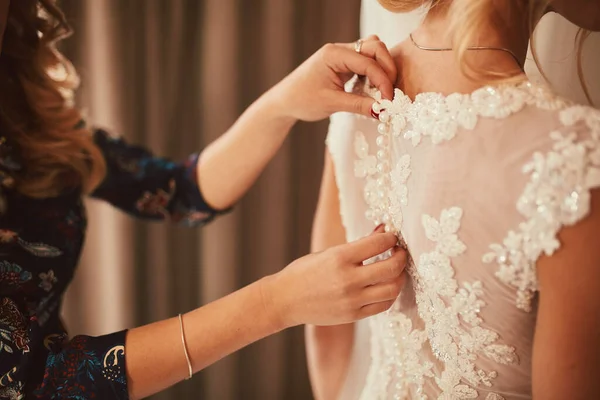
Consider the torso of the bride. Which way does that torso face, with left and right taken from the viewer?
facing away from the viewer and to the right of the viewer

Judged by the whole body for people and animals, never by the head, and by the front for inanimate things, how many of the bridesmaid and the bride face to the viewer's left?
0

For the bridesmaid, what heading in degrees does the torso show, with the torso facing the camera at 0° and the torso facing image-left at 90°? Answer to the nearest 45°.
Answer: approximately 270°
